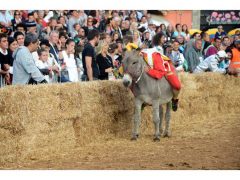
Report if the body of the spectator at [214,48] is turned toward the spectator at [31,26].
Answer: no

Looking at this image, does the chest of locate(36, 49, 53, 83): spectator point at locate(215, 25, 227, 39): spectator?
no

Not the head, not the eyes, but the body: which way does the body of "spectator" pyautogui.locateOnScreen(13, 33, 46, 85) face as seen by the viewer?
to the viewer's right

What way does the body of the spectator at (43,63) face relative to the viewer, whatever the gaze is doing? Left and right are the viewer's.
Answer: facing the viewer and to the right of the viewer

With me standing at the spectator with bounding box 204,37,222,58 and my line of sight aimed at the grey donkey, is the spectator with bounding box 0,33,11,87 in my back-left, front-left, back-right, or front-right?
front-right

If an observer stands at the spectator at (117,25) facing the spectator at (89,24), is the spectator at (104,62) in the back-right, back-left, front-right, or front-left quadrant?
front-left

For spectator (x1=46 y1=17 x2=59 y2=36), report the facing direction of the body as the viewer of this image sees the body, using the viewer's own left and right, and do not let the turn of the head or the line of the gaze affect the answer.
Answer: facing the viewer

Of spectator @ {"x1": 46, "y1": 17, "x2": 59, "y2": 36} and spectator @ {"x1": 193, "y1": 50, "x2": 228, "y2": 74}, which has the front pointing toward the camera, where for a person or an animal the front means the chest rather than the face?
spectator @ {"x1": 46, "y1": 17, "x2": 59, "y2": 36}

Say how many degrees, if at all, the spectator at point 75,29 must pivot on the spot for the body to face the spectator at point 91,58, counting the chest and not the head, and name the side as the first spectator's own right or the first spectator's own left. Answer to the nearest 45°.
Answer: approximately 45° to the first spectator's own right

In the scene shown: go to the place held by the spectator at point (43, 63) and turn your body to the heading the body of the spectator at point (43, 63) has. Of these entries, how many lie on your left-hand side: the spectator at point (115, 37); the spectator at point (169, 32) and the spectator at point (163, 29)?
3

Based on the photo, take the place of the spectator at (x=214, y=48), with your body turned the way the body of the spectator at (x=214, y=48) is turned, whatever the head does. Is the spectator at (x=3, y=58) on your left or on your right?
on your right

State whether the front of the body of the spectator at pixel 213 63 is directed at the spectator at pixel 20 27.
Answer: no

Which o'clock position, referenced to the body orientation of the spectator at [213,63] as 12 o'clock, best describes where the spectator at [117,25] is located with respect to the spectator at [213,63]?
the spectator at [117,25] is roughly at 5 o'clock from the spectator at [213,63].

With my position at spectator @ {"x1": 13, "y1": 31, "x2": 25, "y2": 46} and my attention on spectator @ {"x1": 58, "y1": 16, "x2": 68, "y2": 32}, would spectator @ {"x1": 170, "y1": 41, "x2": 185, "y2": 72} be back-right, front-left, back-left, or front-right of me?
front-right
